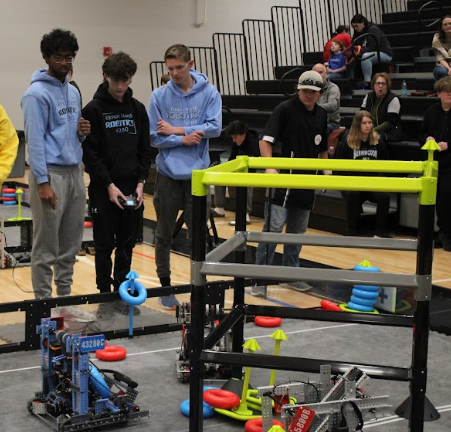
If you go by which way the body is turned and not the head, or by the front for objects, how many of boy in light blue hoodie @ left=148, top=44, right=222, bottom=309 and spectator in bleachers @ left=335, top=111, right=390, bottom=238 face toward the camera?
2

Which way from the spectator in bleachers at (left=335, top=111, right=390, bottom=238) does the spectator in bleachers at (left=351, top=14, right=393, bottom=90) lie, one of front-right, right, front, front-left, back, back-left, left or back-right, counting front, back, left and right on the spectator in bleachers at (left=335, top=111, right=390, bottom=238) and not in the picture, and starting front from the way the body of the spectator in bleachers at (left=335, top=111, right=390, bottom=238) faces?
back

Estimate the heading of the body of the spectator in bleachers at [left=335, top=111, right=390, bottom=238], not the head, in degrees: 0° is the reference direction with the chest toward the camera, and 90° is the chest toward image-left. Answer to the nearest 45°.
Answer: approximately 0°

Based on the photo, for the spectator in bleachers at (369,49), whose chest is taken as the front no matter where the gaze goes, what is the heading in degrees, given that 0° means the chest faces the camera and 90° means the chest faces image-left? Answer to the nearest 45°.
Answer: approximately 45°

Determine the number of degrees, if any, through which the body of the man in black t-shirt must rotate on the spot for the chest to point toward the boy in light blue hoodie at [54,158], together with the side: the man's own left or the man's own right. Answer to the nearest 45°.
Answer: approximately 90° to the man's own right

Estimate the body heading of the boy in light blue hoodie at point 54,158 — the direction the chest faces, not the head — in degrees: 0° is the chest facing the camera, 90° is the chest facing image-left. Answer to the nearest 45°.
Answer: approximately 315°

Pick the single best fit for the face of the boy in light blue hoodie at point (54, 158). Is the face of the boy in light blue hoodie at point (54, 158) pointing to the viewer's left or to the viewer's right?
to the viewer's right

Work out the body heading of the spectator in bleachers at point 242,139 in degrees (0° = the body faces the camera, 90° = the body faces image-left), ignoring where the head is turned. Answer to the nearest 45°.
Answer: approximately 45°
